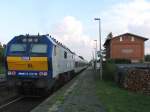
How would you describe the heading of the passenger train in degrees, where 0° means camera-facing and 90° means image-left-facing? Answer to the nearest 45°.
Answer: approximately 45°
